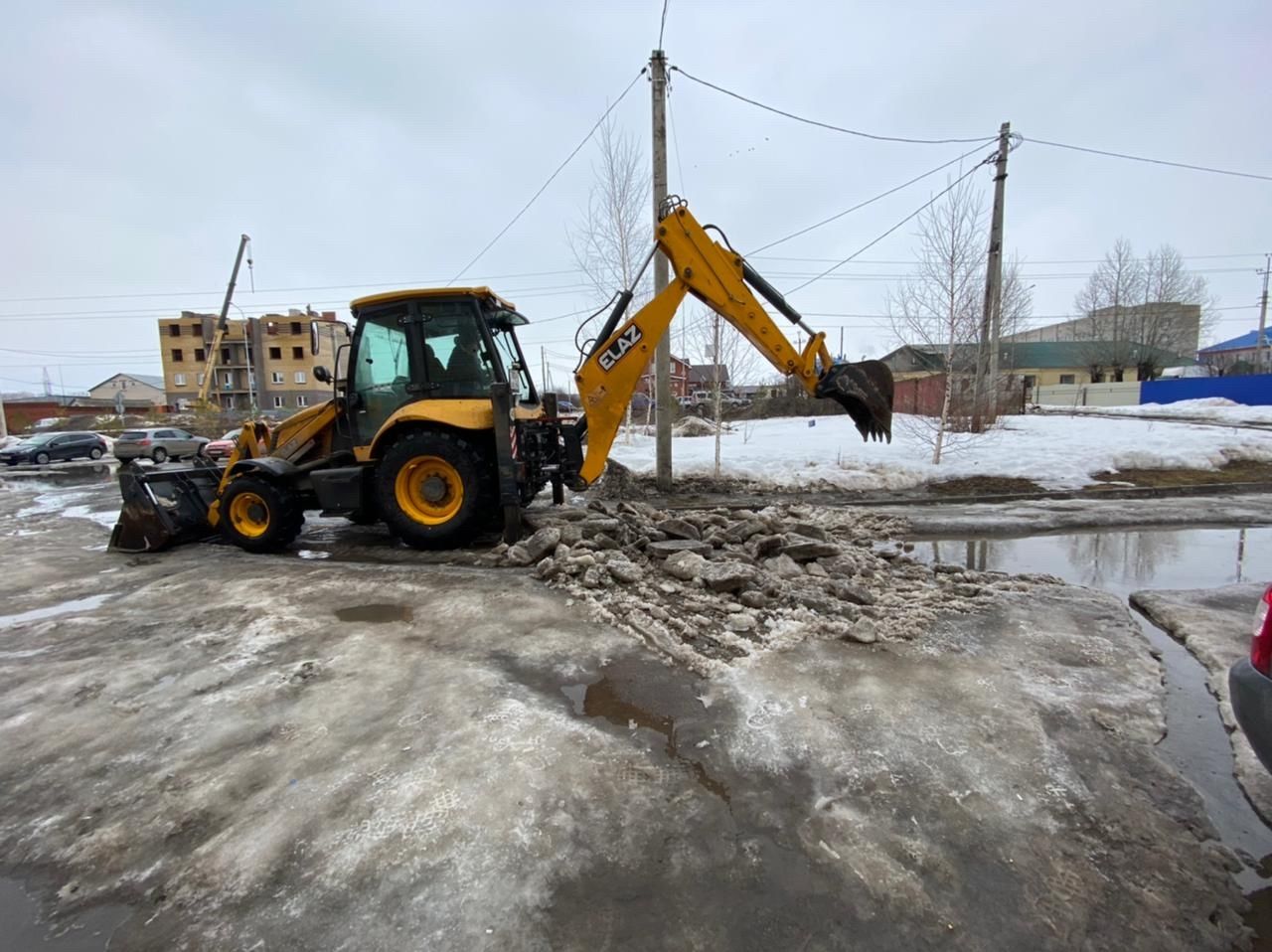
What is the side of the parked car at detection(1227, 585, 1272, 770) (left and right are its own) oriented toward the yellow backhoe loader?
back

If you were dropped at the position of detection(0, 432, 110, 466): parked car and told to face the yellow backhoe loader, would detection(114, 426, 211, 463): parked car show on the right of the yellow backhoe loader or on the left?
left

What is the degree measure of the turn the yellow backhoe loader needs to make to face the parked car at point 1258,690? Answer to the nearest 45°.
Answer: approximately 135° to its left

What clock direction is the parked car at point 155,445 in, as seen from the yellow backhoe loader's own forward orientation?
The parked car is roughly at 2 o'clock from the yellow backhoe loader.

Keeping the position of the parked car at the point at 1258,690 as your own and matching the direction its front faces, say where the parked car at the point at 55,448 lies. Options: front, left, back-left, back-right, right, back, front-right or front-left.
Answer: back

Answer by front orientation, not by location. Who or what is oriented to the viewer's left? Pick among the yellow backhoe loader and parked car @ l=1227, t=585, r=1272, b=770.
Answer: the yellow backhoe loader

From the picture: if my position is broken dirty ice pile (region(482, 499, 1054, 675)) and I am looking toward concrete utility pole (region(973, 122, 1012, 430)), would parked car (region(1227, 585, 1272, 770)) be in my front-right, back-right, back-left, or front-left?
back-right

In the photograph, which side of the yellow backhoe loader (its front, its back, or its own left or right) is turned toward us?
left

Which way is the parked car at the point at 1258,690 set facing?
to the viewer's right

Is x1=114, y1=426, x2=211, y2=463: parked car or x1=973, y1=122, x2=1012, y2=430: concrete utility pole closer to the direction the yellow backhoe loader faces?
the parked car
